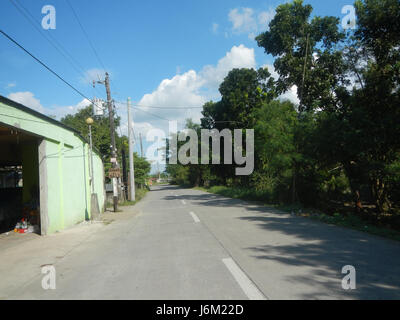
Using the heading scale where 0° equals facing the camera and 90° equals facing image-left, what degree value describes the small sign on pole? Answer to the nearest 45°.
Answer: approximately 0°

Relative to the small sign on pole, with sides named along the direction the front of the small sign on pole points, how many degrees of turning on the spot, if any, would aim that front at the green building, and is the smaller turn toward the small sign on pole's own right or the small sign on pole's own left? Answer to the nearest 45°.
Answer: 0° — it already faces it
